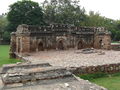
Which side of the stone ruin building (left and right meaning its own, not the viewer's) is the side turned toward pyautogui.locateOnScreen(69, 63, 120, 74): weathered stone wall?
front

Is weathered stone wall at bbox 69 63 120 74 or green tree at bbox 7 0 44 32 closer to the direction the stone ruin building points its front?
the weathered stone wall

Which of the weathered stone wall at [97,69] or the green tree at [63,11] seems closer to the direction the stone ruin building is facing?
the weathered stone wall

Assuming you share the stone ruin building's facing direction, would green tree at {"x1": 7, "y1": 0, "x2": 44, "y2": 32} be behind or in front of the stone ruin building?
behind

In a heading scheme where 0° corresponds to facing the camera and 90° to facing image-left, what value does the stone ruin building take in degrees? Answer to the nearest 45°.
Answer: approximately 0°

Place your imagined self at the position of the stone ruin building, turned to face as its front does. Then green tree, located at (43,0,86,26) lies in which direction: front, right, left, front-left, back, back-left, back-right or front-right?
back
